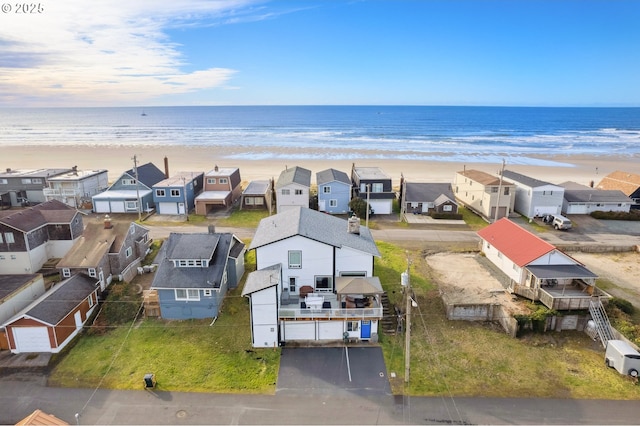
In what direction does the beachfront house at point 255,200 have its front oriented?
toward the camera

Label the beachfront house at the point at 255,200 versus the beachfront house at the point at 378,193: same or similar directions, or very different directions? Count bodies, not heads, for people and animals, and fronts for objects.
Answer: same or similar directions

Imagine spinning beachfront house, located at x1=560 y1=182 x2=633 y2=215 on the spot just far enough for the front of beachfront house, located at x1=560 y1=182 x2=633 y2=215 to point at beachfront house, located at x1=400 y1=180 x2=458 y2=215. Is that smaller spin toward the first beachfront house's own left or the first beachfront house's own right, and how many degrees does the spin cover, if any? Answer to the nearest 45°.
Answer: approximately 45° to the first beachfront house's own right

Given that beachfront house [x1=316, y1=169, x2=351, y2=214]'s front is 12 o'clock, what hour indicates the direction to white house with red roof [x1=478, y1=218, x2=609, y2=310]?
white house with red roof [x1=478, y1=218, x2=609, y2=310] is roughly at 11 o'clock from beachfront house [x1=316, y1=169, x2=351, y2=214].

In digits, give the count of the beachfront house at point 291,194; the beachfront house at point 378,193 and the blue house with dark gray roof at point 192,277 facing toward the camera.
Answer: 3

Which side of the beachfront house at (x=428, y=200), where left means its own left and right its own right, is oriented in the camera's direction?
front

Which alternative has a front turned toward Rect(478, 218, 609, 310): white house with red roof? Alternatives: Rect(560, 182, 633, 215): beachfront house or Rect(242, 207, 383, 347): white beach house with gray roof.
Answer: Rect(560, 182, 633, 215): beachfront house

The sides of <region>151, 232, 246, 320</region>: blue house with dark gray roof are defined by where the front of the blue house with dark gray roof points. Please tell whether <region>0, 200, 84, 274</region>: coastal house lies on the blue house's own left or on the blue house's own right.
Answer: on the blue house's own right

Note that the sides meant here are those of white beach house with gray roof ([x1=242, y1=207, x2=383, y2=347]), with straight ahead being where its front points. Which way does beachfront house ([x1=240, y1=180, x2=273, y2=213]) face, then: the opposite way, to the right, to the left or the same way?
the same way

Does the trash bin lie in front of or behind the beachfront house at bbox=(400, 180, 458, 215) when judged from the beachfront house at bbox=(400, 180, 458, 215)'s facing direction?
in front

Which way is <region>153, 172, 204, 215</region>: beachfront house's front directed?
toward the camera

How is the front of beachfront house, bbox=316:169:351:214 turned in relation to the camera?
facing the viewer

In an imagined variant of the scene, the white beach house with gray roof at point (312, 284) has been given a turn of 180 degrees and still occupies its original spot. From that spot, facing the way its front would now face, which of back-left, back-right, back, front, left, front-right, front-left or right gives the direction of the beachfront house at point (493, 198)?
front-right

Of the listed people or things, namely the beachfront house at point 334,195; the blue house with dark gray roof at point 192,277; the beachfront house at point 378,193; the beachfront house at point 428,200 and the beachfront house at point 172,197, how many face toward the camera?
5

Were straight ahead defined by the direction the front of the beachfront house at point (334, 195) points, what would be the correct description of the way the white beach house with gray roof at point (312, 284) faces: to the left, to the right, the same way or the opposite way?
the same way

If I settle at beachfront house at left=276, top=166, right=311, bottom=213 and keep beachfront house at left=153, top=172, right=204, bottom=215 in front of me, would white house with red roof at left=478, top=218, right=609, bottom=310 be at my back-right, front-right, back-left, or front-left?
back-left
